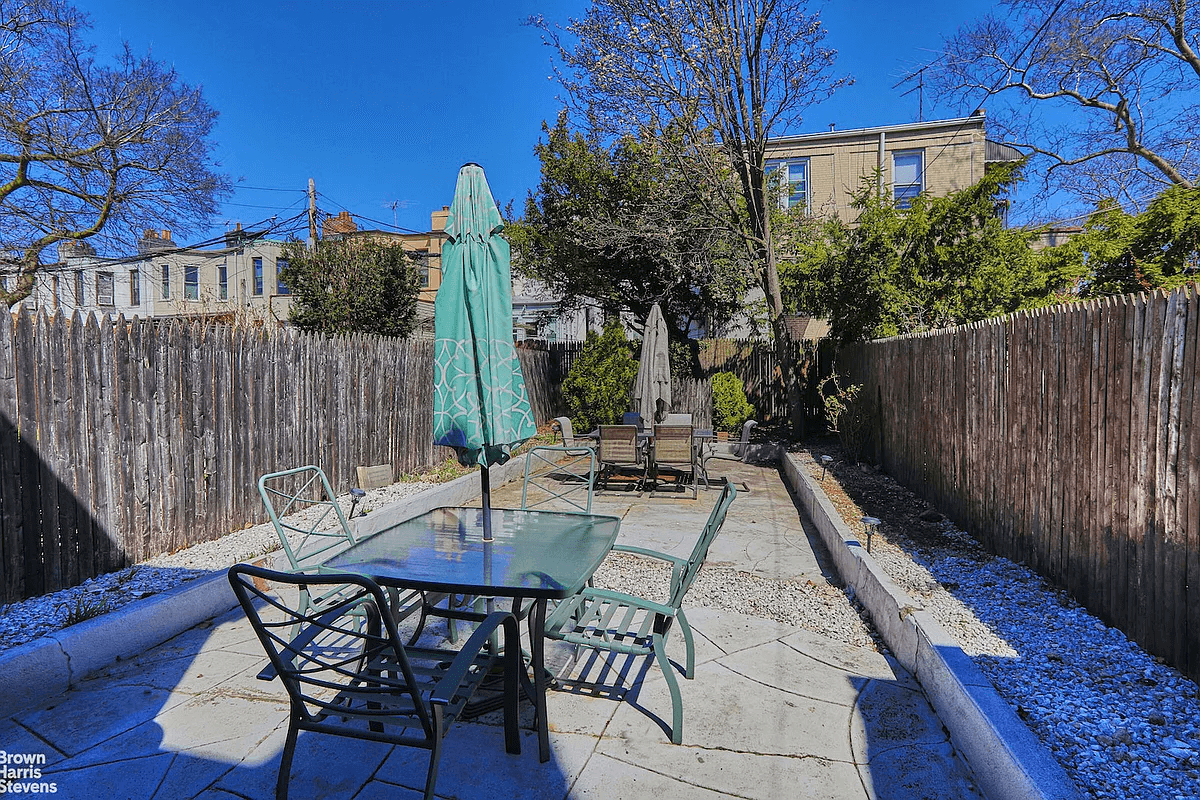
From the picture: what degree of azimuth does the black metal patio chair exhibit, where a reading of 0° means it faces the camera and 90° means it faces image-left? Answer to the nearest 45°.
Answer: approximately 225°

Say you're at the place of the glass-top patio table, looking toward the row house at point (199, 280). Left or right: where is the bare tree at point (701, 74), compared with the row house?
right

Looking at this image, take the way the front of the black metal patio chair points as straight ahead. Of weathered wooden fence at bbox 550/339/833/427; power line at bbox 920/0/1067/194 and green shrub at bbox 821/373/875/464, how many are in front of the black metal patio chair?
3

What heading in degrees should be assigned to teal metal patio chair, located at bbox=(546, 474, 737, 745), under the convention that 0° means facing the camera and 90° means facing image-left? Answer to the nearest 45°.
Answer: approximately 90°

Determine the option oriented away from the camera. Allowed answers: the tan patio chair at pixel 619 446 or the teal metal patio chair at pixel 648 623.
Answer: the tan patio chair

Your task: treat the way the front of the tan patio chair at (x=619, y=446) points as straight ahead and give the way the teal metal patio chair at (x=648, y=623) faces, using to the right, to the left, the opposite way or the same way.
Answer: to the left

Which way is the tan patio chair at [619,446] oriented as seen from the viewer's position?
away from the camera

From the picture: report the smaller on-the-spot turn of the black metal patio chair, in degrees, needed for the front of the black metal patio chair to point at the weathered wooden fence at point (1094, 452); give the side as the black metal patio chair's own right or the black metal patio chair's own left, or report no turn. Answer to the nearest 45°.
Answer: approximately 45° to the black metal patio chair's own right

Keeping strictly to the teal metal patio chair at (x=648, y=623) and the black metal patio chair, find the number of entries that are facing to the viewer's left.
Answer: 1

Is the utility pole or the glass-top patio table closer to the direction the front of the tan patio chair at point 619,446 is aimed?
the utility pole

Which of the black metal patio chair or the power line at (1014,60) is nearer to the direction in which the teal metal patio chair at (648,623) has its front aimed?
the black metal patio chair

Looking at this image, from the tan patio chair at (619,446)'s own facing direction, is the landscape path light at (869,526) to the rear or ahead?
to the rear

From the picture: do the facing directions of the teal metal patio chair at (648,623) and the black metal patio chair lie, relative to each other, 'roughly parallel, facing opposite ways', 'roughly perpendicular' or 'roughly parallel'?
roughly perpendicular

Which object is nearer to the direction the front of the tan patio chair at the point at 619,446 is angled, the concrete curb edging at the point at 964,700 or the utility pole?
the utility pole
